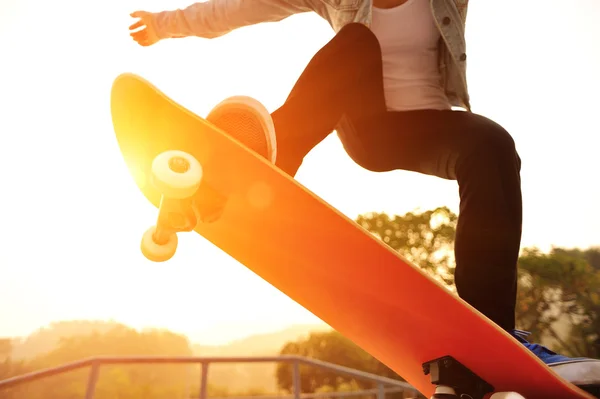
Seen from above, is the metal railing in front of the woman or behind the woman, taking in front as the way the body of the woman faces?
behind

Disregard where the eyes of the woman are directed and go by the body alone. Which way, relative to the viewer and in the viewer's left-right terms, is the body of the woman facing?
facing the viewer
